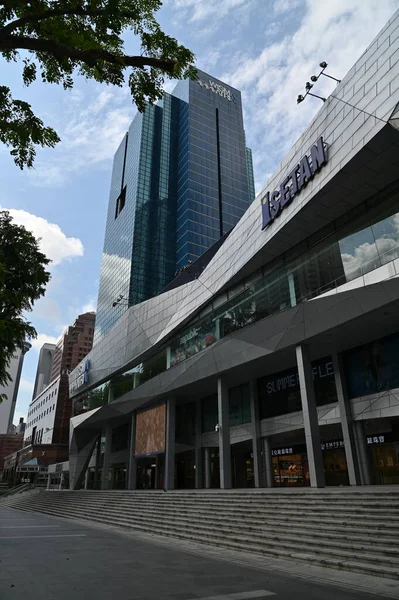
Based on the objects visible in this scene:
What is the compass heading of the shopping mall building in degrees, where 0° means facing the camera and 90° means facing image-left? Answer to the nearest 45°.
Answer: approximately 45°

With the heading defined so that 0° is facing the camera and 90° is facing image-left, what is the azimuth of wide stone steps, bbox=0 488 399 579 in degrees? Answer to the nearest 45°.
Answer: approximately 45°
